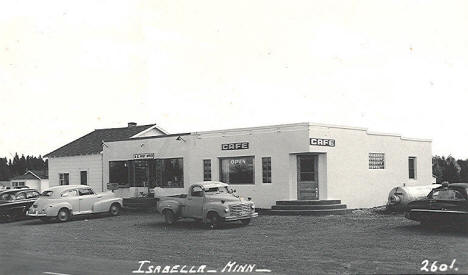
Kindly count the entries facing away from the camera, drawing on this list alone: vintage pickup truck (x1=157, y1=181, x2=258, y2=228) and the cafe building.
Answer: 0

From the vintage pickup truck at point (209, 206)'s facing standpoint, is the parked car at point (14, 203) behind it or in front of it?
behind

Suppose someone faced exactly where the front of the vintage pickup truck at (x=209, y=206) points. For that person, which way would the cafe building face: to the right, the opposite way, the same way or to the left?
to the right

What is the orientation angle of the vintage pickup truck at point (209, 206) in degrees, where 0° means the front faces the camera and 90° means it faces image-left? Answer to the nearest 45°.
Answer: approximately 315°

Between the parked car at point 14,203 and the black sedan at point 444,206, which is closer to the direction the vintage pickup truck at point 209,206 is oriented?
the black sedan

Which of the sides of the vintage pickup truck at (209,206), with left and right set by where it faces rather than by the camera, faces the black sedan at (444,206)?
front

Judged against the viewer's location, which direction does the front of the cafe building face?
facing the viewer and to the left of the viewer

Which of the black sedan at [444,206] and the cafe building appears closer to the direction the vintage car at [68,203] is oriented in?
the cafe building

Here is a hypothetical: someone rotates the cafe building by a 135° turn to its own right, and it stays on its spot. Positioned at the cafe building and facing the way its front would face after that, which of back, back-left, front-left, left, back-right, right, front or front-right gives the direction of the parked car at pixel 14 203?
left
